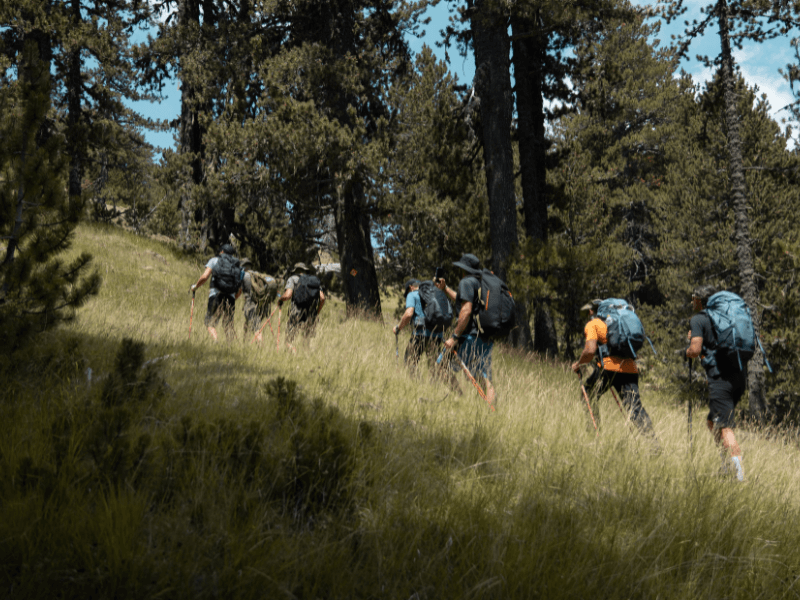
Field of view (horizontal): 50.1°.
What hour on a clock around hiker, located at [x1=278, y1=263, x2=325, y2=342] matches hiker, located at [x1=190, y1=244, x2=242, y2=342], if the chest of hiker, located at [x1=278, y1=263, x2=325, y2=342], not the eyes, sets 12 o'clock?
hiker, located at [x1=190, y1=244, x2=242, y2=342] is roughly at 11 o'clock from hiker, located at [x1=278, y1=263, x2=325, y2=342].

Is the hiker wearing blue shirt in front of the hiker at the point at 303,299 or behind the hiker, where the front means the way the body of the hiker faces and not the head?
behind

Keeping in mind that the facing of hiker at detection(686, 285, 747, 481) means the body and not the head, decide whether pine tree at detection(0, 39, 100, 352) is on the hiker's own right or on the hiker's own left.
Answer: on the hiker's own left

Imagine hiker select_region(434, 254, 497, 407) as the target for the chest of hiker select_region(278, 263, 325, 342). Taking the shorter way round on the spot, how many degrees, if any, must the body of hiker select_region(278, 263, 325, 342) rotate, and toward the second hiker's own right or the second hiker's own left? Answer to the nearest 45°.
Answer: approximately 180°

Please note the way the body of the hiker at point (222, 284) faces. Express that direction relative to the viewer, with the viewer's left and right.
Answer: facing away from the viewer and to the left of the viewer

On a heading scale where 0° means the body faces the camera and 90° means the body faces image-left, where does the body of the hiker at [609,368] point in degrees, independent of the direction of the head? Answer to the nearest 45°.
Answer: approximately 90°

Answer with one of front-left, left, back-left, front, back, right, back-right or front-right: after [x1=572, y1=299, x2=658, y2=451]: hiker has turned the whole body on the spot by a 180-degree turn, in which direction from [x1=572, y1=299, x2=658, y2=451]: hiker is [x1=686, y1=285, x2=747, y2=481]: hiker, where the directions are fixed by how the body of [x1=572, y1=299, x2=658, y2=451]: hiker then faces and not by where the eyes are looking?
front

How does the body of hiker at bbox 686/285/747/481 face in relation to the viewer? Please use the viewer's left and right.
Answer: facing away from the viewer and to the left of the viewer

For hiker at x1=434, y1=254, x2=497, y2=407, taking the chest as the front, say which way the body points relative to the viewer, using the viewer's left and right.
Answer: facing to the left of the viewer

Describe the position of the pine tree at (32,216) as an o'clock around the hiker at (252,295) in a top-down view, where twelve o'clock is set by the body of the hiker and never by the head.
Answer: The pine tree is roughly at 8 o'clock from the hiker.

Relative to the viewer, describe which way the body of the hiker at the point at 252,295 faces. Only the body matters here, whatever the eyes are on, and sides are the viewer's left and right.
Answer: facing away from the viewer and to the left of the viewer

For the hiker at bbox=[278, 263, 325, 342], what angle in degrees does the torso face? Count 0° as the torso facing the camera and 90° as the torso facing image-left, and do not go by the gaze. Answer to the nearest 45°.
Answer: approximately 135°
